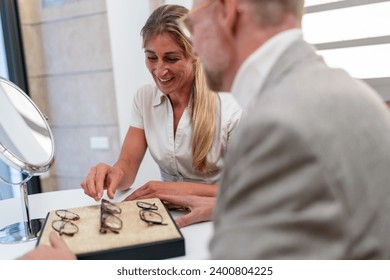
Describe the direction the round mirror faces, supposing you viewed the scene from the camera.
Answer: facing the viewer and to the right of the viewer

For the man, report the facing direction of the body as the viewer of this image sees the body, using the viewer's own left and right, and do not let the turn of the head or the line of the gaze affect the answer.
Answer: facing away from the viewer and to the left of the viewer

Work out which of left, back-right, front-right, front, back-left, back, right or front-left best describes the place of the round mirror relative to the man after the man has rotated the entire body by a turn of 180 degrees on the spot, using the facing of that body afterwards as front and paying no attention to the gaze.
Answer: back

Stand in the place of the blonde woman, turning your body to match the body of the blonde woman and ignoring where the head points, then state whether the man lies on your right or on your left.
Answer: on your left

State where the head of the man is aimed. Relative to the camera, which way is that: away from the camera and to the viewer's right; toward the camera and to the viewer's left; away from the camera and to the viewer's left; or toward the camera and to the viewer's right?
away from the camera and to the viewer's left
